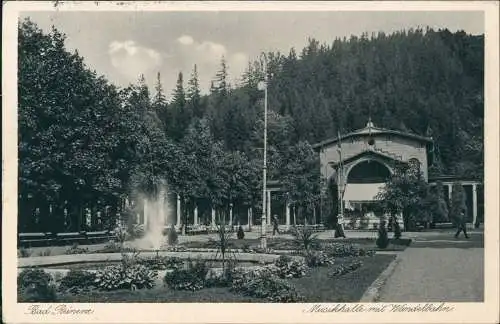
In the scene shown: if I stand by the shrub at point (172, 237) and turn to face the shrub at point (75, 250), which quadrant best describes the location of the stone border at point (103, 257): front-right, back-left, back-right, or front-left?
front-left

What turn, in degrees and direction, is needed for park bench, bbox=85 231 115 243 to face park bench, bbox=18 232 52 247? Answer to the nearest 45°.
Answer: approximately 45° to its right

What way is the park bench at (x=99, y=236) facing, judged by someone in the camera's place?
facing the viewer and to the right of the viewer

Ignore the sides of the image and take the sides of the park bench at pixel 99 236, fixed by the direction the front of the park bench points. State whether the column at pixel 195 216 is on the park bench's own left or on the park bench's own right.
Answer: on the park bench's own left

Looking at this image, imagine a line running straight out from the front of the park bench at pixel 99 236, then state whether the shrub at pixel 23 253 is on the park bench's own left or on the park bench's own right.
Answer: on the park bench's own right
